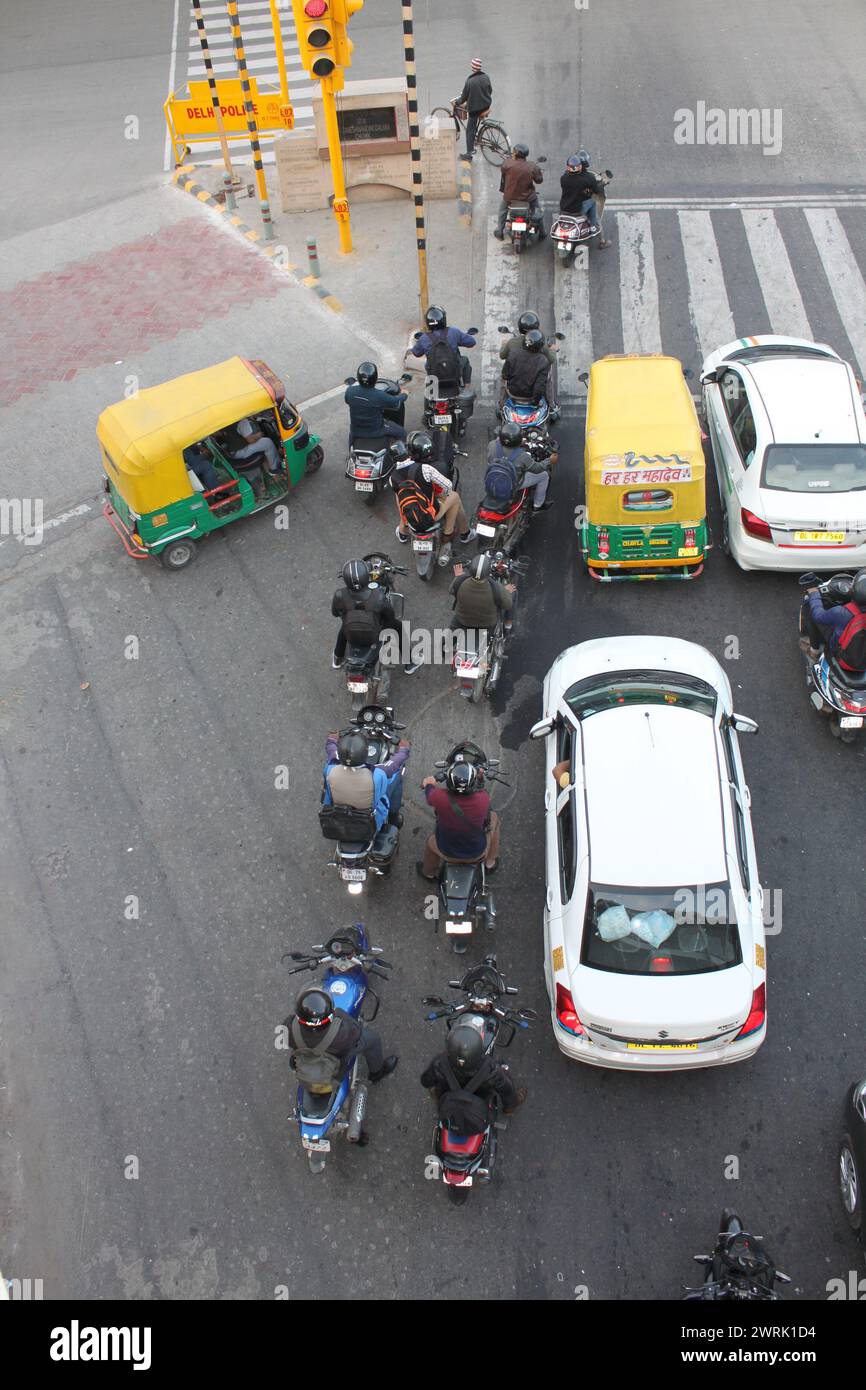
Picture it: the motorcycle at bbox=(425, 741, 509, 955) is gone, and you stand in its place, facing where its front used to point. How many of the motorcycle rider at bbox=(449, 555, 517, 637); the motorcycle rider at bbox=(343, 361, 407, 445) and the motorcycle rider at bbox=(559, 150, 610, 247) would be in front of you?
3

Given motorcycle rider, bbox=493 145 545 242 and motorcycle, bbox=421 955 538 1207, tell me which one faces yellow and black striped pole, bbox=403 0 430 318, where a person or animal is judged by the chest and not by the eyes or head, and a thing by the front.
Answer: the motorcycle

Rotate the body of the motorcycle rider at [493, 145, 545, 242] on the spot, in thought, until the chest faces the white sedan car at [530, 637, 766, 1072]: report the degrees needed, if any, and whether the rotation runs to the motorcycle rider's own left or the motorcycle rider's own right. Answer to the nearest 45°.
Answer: approximately 180°

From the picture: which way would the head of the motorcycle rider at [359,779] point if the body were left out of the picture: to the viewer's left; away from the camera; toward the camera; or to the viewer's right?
away from the camera

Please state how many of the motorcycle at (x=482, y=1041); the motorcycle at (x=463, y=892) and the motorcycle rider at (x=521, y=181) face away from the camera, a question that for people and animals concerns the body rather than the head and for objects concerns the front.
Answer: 3

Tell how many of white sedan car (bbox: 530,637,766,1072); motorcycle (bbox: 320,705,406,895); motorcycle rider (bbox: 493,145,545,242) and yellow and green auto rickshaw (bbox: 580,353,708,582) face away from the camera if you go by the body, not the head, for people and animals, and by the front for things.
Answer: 4

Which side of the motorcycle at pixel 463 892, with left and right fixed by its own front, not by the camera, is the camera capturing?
back

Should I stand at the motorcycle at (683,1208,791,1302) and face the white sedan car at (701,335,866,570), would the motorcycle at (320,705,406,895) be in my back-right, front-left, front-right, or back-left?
front-left

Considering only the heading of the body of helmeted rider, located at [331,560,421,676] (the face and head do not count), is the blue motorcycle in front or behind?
behind

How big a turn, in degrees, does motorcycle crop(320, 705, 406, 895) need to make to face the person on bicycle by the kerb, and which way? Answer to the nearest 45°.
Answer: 0° — it already faces them

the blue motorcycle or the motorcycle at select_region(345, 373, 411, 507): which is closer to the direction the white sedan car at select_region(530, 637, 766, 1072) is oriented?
the motorcycle

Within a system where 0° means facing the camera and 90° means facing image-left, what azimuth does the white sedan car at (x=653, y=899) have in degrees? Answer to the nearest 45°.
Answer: approximately 180°

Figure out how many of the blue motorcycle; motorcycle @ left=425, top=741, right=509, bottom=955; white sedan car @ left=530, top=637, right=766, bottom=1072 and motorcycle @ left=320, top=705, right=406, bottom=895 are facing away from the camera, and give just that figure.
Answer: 4

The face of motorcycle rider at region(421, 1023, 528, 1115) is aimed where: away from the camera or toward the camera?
away from the camera

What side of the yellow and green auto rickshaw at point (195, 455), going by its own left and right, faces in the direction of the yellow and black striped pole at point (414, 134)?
front

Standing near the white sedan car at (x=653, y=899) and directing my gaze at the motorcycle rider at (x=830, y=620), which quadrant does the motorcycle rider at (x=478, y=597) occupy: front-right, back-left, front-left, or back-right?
front-left

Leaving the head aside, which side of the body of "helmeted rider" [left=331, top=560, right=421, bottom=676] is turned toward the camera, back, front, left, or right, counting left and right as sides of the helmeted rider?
back

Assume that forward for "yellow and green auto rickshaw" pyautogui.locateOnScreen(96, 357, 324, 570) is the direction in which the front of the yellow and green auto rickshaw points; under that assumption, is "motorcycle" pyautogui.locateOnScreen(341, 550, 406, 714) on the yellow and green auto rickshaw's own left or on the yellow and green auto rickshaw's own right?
on the yellow and green auto rickshaw's own right

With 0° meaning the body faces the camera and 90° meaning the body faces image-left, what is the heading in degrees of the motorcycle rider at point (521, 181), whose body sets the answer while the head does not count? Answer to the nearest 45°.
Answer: approximately 180°
